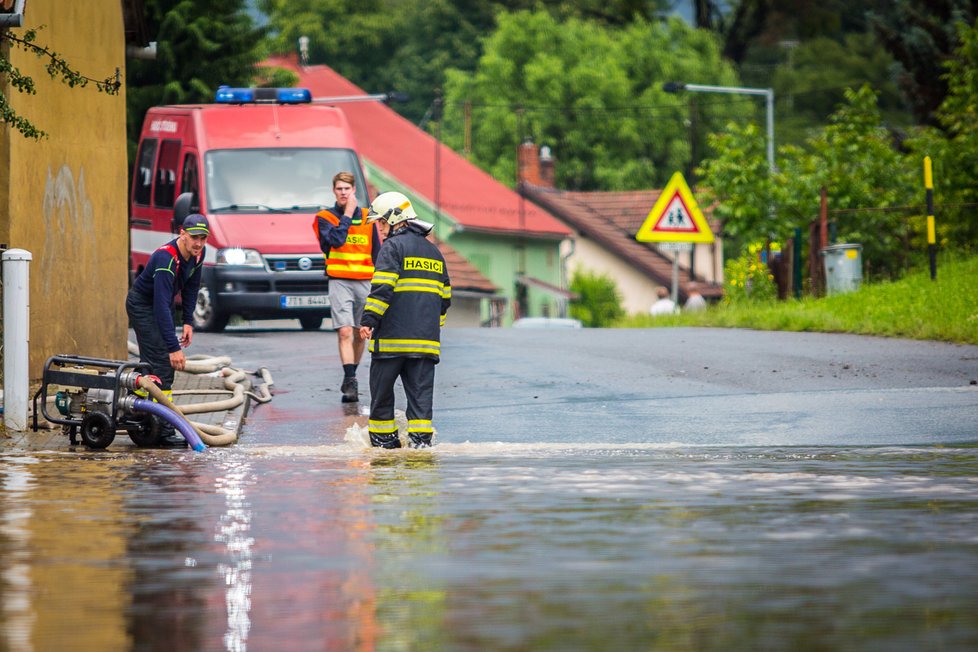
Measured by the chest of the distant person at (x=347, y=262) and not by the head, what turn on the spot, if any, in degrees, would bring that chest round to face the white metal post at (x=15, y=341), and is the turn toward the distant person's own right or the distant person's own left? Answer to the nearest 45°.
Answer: approximately 45° to the distant person's own right

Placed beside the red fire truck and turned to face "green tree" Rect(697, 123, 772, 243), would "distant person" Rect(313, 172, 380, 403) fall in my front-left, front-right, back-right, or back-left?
back-right

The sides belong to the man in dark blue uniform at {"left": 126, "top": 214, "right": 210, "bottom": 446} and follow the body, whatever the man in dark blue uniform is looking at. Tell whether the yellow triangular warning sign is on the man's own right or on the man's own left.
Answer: on the man's own left

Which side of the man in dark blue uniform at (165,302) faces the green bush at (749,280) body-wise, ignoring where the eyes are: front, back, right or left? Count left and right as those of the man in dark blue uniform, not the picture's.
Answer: left

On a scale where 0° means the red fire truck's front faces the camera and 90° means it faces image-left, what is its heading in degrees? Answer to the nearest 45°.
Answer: approximately 315°

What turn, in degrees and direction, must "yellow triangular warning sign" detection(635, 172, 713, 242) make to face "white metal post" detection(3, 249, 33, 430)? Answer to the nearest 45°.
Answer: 0° — it already faces it

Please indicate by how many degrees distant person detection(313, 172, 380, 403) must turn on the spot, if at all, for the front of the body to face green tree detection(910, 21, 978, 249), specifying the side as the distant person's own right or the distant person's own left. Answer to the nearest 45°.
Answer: approximately 135° to the distant person's own left

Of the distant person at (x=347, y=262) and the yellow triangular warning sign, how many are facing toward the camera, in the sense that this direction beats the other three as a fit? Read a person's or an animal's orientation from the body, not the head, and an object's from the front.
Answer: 2

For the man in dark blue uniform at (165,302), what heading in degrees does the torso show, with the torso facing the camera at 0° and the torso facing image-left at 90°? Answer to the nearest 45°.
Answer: approximately 315°

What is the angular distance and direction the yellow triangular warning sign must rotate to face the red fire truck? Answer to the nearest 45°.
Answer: approximately 45° to its right

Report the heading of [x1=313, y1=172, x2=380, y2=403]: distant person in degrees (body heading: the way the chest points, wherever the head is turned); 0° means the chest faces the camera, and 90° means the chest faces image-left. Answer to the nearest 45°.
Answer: approximately 0°
